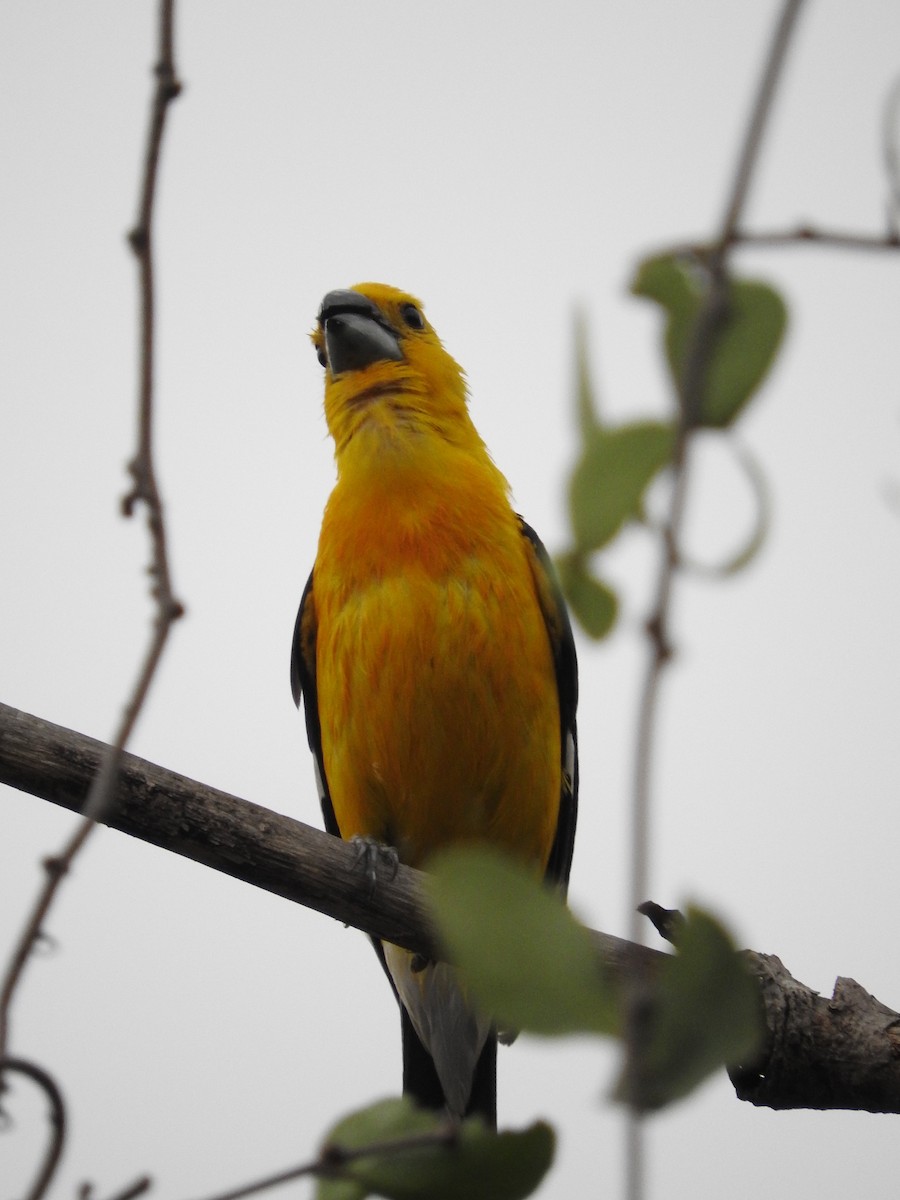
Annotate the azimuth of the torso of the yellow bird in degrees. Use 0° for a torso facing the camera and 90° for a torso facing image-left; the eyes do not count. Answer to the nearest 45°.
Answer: approximately 0°

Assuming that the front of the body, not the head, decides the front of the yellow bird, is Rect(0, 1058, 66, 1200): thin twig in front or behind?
in front

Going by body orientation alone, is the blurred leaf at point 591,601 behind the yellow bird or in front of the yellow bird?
in front

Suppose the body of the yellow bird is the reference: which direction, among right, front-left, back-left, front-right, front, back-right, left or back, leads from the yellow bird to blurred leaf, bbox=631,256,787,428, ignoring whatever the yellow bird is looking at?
front

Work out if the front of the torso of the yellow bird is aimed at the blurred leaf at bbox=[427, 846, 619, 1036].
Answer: yes

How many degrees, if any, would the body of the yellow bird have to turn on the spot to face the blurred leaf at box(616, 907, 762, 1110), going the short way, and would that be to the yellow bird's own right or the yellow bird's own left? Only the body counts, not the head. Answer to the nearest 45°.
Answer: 0° — it already faces it

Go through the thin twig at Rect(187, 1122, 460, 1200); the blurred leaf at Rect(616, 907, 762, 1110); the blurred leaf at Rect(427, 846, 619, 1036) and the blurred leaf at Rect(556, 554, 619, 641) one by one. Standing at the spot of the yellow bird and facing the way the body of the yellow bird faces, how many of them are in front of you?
4

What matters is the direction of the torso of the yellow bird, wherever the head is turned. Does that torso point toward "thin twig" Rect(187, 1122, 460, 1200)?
yes

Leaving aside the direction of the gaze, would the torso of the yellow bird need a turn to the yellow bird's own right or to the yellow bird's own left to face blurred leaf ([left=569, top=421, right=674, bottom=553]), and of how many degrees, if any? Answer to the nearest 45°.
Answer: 0° — it already faces it

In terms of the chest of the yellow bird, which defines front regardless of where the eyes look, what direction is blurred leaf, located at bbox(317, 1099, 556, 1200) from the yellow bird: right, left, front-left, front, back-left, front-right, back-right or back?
front
